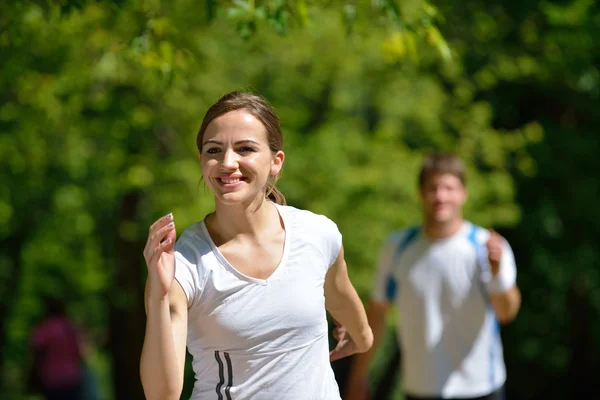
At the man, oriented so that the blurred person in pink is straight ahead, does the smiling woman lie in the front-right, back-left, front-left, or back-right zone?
back-left

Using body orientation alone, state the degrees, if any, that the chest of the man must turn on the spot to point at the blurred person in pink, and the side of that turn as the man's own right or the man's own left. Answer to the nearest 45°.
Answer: approximately 135° to the man's own right

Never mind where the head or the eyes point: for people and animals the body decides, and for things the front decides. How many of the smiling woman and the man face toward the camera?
2

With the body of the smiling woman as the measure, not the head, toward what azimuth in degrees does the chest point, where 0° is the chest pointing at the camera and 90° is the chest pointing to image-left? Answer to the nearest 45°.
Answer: approximately 0°

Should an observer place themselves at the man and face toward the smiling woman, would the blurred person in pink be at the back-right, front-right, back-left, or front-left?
back-right

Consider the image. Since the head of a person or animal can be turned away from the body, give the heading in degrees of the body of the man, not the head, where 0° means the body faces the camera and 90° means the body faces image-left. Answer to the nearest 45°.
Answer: approximately 0°

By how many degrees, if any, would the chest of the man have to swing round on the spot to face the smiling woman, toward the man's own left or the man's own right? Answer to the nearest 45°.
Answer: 0° — they already face them

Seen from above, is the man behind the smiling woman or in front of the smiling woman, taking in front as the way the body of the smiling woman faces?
behind

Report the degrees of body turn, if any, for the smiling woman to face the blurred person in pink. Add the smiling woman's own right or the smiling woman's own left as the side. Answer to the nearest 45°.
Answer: approximately 180°
